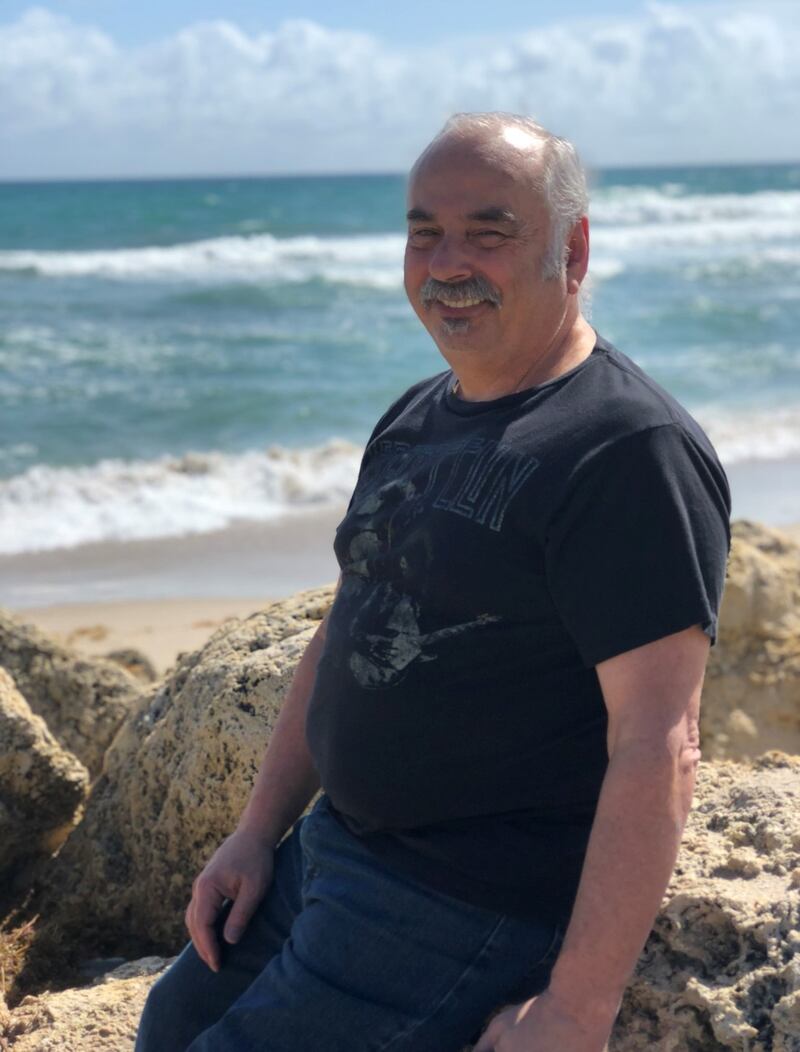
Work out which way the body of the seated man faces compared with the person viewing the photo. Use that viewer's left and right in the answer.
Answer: facing the viewer and to the left of the viewer

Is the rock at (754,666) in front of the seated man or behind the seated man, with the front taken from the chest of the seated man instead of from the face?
behind

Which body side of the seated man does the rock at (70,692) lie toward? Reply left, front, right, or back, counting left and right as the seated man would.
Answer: right

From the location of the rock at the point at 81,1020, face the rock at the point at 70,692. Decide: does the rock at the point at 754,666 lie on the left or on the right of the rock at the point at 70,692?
right

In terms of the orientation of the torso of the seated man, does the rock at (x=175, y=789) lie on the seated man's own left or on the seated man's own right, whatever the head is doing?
on the seated man's own right

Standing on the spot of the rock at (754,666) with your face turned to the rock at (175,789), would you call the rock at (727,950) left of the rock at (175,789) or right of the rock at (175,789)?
left

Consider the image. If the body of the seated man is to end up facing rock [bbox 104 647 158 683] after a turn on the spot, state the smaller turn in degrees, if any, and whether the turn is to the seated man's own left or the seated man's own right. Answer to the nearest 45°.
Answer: approximately 135° to the seated man's own right
